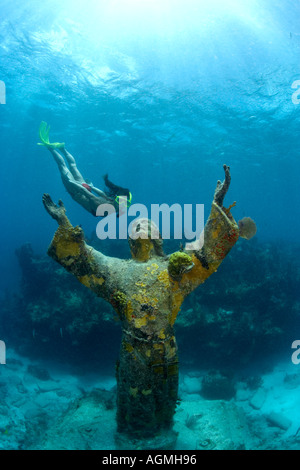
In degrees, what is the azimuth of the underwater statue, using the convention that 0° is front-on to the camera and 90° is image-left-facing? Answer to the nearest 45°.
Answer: approximately 0°
